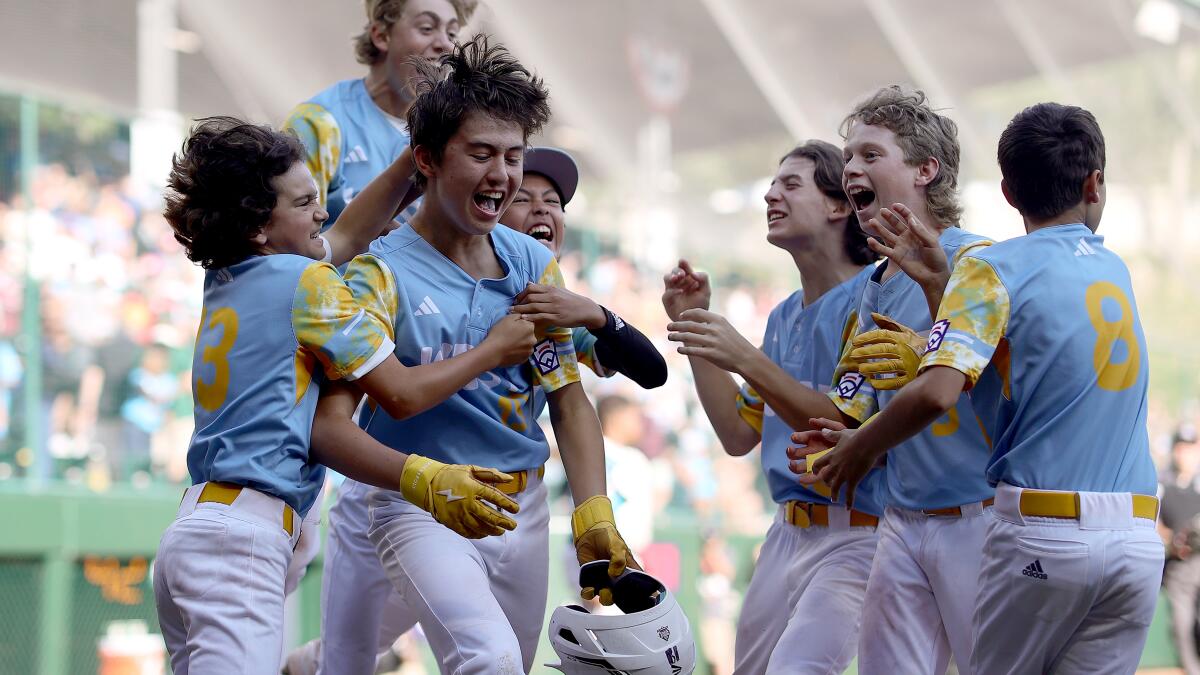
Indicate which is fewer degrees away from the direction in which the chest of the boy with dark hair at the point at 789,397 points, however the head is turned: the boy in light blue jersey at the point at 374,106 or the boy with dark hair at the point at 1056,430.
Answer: the boy in light blue jersey

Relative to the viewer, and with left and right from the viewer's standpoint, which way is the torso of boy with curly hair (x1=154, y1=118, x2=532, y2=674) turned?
facing away from the viewer and to the right of the viewer

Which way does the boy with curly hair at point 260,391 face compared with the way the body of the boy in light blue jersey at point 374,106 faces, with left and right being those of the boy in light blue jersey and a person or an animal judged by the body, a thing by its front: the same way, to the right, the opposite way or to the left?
to the left

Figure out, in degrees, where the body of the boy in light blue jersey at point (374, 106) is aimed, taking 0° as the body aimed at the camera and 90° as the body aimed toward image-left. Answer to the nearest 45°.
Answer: approximately 315°

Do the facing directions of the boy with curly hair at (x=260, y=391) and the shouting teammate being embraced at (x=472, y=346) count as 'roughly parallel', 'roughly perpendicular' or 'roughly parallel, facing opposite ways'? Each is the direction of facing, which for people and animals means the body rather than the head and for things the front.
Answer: roughly perpendicular

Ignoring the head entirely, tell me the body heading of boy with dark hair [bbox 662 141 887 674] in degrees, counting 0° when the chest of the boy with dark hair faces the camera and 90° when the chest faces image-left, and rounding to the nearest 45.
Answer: approximately 45°
